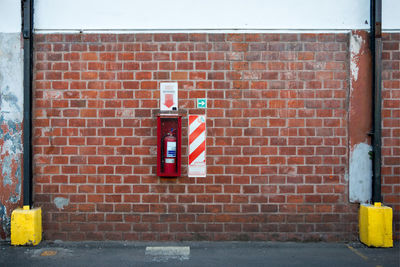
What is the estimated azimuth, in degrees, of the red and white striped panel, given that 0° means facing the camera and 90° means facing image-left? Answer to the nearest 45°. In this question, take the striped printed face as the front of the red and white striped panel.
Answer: approximately 0°

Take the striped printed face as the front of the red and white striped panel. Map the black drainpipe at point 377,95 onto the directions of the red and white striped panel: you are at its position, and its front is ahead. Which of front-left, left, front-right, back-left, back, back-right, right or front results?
left

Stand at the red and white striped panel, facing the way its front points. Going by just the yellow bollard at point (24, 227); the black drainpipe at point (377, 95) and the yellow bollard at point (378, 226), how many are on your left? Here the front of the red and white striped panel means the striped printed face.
2

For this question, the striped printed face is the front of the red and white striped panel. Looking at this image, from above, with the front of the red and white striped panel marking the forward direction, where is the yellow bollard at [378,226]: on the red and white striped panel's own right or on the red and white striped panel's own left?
on the red and white striped panel's own left

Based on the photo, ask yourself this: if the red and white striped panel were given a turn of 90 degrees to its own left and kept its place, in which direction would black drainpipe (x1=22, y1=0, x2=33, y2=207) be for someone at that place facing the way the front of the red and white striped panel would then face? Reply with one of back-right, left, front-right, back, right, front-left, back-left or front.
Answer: back

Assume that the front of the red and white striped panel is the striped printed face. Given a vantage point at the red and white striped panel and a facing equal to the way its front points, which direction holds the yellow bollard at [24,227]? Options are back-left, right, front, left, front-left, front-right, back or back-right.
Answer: right
